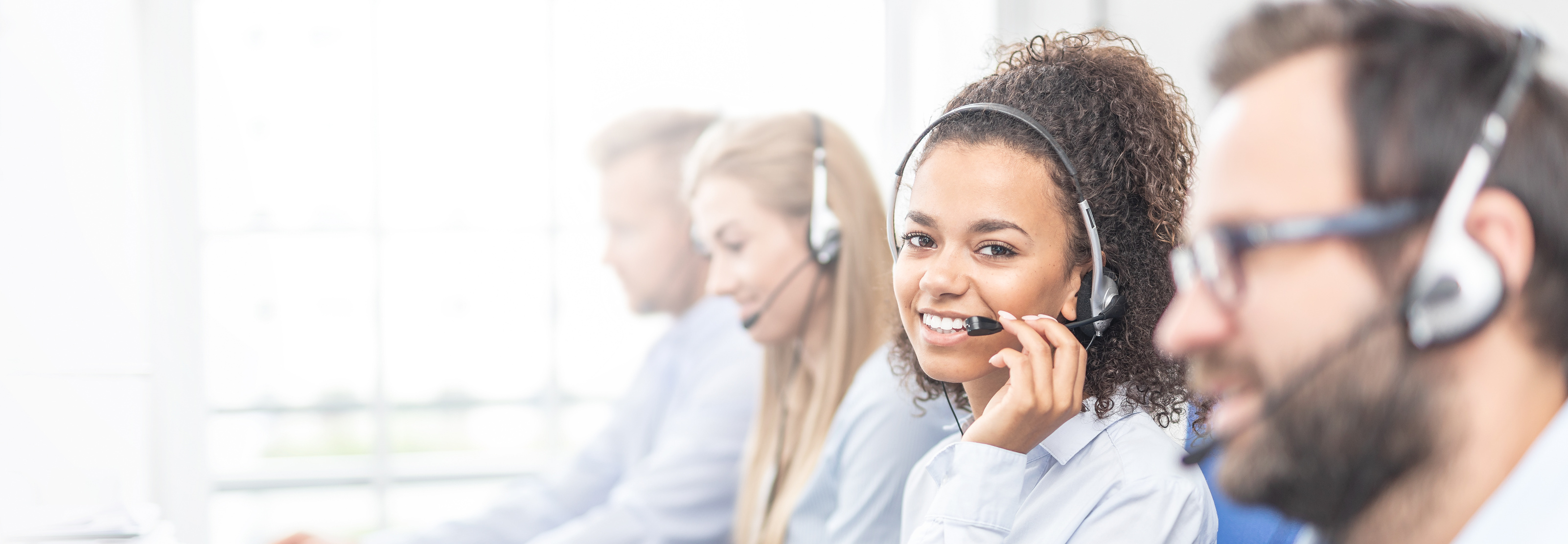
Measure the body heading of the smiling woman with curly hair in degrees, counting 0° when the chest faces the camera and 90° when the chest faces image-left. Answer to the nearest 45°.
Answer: approximately 45°

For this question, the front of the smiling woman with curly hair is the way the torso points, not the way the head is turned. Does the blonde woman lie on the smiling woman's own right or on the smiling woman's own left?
on the smiling woman's own right

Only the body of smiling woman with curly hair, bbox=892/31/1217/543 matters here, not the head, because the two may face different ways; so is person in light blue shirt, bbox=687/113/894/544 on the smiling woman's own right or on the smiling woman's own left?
on the smiling woman's own right

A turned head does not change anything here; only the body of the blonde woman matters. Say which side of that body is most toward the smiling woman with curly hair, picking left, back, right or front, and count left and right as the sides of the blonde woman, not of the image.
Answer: left

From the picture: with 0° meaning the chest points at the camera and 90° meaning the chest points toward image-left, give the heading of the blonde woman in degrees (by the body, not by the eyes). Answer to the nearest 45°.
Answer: approximately 90°

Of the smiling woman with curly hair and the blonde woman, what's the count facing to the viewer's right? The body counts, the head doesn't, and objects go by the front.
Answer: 0
